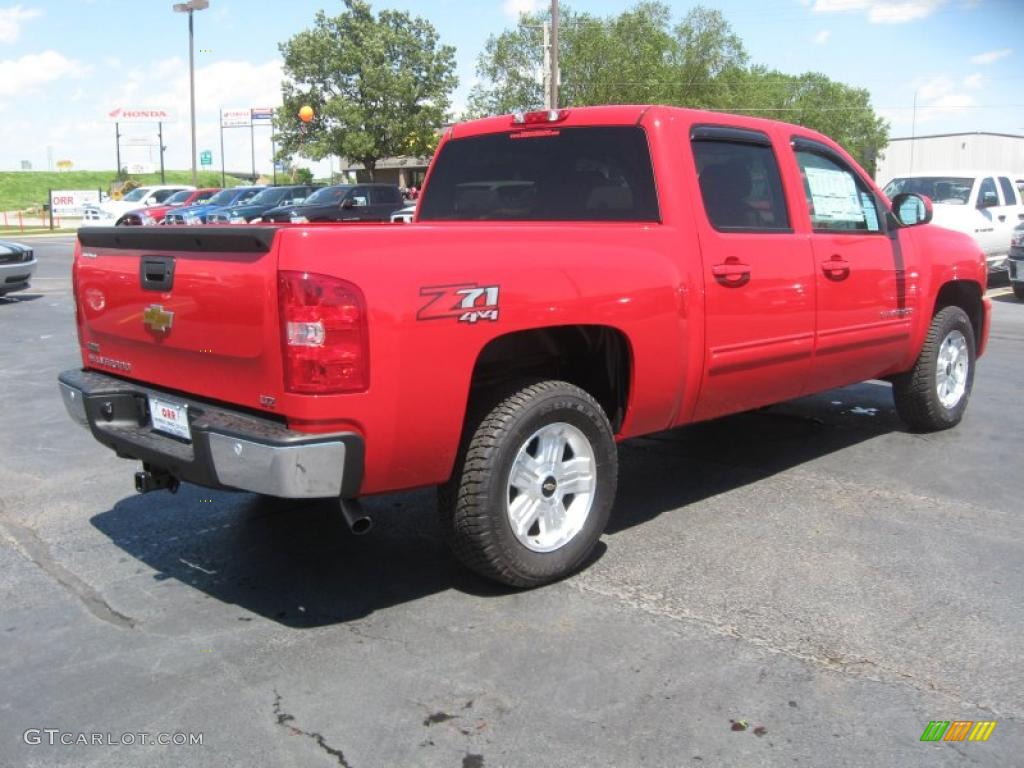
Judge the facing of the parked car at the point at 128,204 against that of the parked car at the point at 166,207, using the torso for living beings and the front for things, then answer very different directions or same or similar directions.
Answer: same or similar directions

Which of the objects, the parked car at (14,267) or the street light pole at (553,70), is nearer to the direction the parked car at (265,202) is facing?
the parked car

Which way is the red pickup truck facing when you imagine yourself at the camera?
facing away from the viewer and to the right of the viewer

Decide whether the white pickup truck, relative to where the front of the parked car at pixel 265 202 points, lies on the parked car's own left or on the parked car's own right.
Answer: on the parked car's own left

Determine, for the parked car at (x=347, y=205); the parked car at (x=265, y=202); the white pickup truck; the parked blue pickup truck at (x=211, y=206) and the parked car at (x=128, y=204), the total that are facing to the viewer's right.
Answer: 0

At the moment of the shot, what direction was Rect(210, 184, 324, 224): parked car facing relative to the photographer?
facing the viewer and to the left of the viewer

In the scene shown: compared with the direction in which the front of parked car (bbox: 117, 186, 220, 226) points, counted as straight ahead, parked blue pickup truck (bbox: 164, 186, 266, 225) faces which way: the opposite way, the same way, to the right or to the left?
the same way

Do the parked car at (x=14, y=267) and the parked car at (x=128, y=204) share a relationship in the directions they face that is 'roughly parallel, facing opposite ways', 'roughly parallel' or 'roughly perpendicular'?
roughly perpendicular

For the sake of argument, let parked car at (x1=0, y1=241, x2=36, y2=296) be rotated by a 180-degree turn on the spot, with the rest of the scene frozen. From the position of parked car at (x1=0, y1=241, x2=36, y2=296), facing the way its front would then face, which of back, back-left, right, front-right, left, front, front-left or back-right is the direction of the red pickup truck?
back-left

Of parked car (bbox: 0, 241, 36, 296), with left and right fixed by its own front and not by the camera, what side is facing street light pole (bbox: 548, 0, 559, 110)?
left

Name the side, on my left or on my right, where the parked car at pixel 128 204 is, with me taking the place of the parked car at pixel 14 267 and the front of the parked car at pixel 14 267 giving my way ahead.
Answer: on my left

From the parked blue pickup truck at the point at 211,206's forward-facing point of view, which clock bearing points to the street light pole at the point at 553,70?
The street light pole is roughly at 7 o'clock from the parked blue pickup truck.

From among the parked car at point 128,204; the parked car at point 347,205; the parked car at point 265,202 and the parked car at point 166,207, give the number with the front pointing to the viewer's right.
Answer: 0

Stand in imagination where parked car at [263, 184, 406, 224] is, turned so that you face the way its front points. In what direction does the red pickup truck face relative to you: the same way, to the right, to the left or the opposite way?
the opposite way
